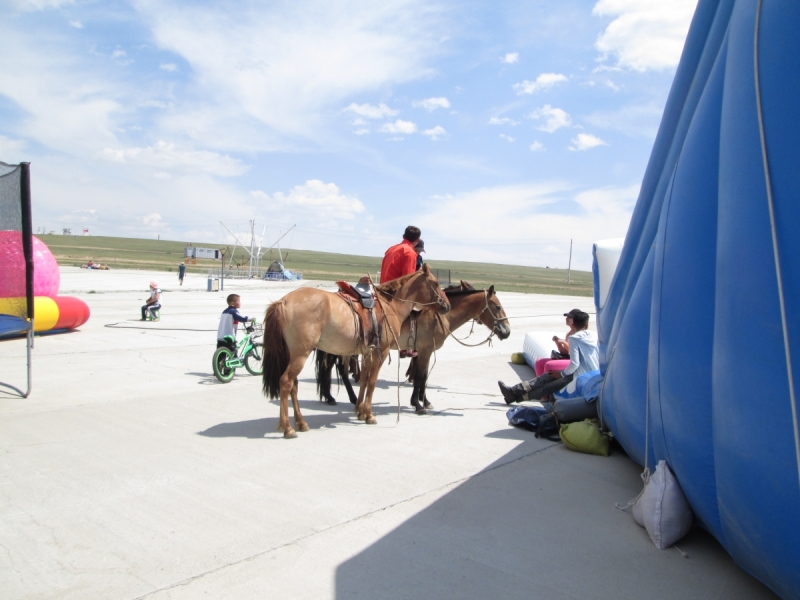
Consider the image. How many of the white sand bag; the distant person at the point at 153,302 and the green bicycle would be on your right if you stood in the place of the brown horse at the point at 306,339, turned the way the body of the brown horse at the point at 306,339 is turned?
1

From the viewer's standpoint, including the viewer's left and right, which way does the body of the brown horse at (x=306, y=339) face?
facing away from the viewer and to the right of the viewer

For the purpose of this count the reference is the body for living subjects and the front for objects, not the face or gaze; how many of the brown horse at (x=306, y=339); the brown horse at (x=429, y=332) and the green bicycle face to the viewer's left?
0

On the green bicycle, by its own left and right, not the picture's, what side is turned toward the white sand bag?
right

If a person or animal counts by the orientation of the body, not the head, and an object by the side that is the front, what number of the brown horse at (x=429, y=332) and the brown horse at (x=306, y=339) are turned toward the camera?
0

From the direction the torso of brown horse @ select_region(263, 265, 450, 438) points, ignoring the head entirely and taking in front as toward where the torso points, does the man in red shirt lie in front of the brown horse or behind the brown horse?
in front

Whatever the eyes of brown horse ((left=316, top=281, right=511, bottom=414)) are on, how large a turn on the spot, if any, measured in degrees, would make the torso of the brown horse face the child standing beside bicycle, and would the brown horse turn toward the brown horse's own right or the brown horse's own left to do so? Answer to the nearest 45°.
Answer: approximately 135° to the brown horse's own left

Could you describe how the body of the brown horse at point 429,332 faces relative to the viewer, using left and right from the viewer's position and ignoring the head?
facing to the right of the viewer

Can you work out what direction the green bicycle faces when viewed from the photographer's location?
facing away from the viewer and to the right of the viewer

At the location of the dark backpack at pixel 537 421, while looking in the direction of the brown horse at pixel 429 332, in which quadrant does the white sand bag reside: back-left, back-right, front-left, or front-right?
back-left
